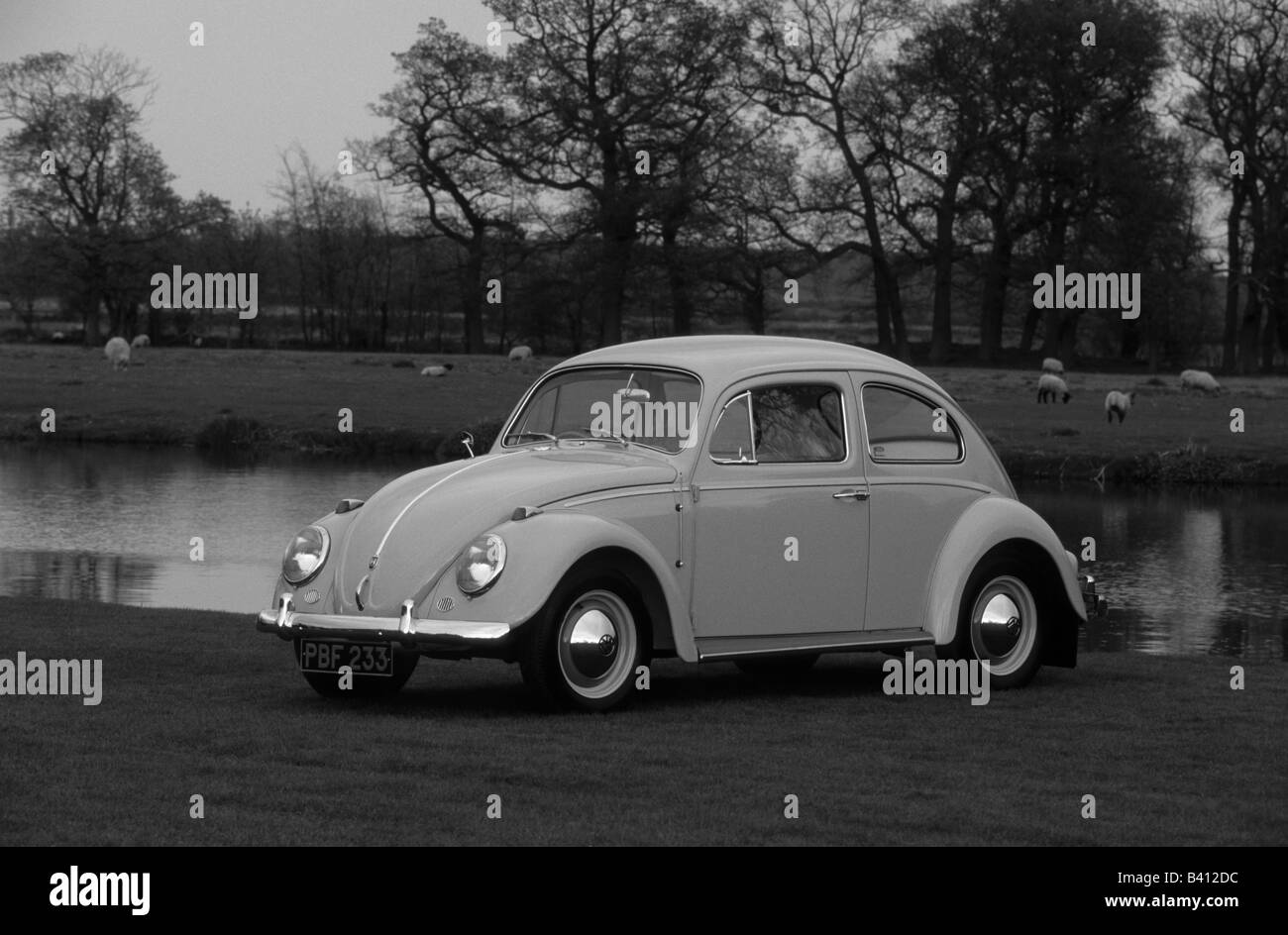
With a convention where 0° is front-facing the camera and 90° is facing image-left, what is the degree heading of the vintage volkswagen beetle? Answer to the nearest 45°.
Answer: approximately 45°

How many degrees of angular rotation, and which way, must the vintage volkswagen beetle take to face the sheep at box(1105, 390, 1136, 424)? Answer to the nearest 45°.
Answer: approximately 135° to its right
